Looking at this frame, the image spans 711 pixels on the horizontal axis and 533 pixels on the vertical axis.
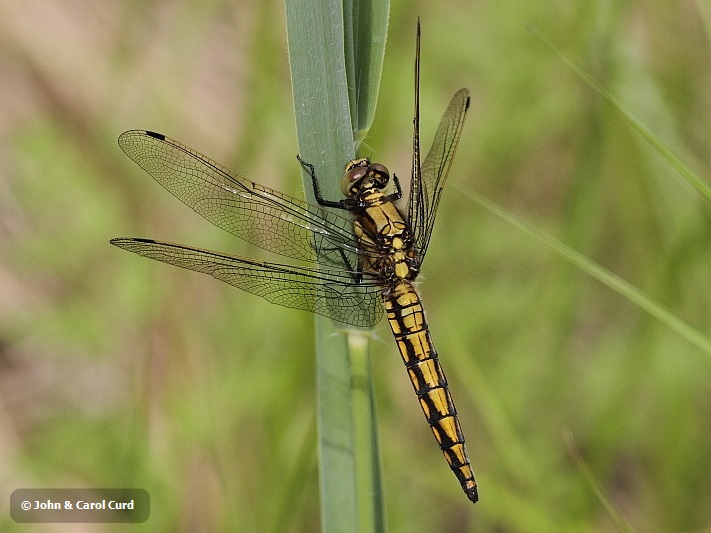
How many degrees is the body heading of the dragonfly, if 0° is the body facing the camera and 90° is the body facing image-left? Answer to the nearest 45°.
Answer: approximately 135°
